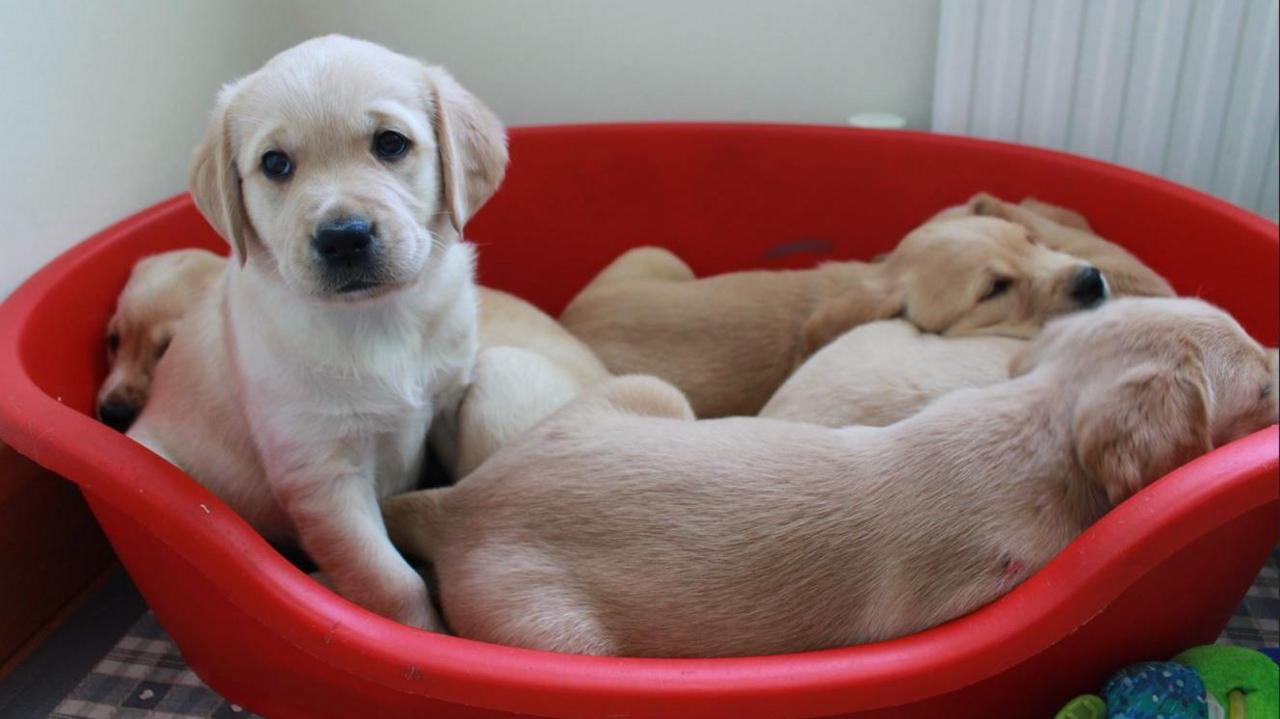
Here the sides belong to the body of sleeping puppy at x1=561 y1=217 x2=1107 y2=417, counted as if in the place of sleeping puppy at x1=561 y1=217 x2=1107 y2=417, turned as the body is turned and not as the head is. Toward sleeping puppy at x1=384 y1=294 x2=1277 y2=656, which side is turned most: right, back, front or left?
right

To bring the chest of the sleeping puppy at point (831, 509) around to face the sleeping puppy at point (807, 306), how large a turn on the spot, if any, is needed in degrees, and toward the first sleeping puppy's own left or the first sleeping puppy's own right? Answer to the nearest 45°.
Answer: approximately 90° to the first sleeping puppy's own left

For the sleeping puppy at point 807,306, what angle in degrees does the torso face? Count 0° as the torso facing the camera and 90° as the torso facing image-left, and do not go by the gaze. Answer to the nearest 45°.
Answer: approximately 270°

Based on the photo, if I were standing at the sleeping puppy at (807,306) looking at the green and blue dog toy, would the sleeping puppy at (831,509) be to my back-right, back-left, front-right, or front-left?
front-right

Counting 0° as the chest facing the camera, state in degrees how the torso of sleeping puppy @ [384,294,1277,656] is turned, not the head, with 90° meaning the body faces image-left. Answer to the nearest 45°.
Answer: approximately 270°

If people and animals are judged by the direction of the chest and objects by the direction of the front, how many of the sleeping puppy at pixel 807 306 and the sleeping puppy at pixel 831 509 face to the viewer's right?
2

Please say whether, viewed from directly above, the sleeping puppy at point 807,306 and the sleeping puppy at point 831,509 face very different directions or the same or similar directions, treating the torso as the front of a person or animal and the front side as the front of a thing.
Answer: same or similar directions

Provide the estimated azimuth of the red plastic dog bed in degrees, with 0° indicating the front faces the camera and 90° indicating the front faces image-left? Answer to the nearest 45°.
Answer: approximately 0°

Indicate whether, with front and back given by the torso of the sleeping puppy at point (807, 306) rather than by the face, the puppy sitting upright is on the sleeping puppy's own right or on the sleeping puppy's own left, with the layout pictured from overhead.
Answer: on the sleeping puppy's own right
